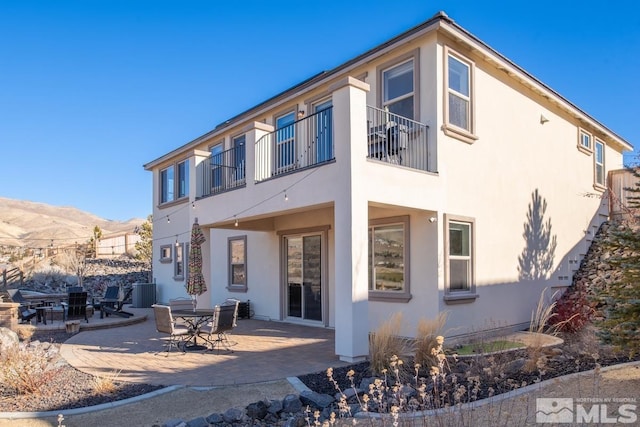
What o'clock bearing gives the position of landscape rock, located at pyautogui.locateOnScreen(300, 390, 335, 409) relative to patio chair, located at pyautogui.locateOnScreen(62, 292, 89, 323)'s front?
The landscape rock is roughly at 5 o'clock from the patio chair.

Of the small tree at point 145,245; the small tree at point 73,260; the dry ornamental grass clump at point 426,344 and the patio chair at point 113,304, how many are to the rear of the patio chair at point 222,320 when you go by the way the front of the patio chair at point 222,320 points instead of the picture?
1

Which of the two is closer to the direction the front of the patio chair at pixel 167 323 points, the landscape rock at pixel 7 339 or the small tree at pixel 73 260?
the small tree

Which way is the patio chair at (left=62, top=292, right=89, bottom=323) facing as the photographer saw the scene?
facing away from the viewer and to the left of the viewer

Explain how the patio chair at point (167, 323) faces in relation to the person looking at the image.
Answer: facing away from the viewer and to the right of the viewer

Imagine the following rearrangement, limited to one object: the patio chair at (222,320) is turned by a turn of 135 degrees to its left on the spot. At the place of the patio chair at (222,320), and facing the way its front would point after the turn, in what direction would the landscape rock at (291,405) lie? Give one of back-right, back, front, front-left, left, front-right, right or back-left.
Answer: front

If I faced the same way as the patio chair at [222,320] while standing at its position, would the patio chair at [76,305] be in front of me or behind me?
in front

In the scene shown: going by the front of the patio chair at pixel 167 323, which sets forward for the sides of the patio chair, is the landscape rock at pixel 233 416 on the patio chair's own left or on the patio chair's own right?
on the patio chair's own right

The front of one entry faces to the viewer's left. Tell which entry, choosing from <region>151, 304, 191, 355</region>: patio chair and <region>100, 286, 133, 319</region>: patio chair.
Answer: <region>100, 286, 133, 319</region>: patio chair
